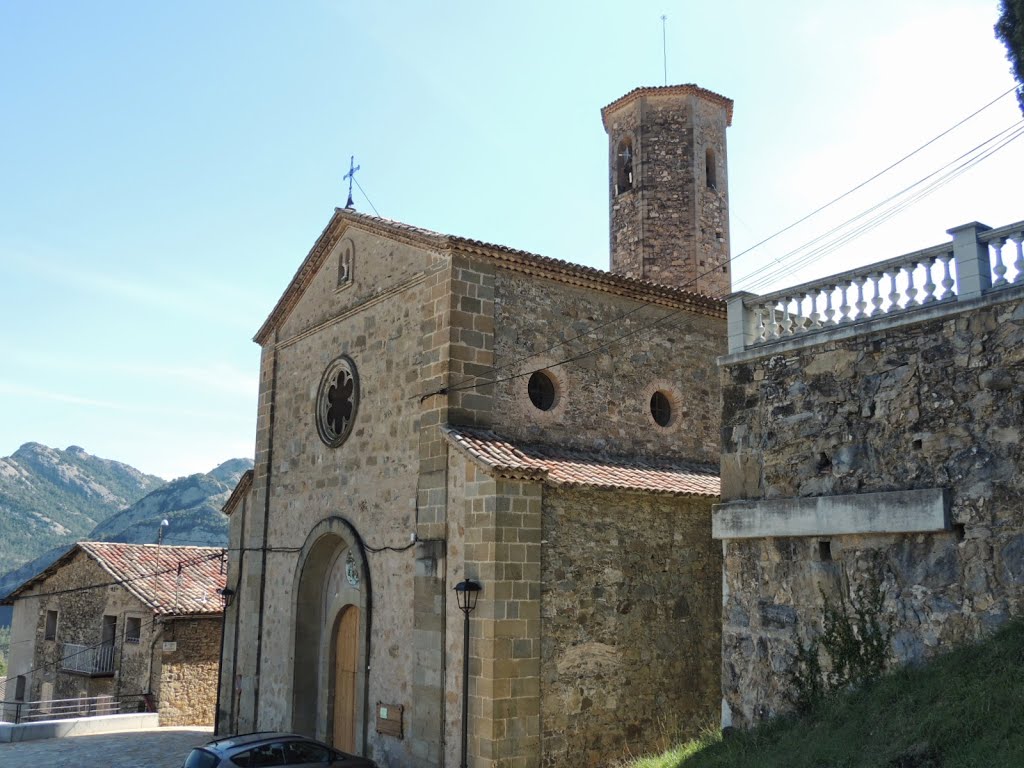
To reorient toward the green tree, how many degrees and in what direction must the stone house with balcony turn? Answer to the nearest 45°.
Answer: approximately 45° to its left

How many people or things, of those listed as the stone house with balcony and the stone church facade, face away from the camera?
0

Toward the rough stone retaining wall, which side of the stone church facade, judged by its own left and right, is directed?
left

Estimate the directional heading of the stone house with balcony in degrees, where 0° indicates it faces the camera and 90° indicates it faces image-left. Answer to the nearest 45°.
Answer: approximately 45°

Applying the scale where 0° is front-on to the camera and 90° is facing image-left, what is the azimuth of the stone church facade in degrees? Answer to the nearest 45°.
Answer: approximately 45°

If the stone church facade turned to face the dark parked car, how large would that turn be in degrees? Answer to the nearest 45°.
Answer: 0° — it already faces it

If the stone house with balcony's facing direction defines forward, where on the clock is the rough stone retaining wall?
The rough stone retaining wall is roughly at 10 o'clock from the stone house with balcony.

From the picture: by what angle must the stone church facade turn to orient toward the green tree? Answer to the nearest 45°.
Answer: approximately 90° to its left

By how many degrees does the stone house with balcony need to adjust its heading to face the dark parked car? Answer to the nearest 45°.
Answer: approximately 45° to its left

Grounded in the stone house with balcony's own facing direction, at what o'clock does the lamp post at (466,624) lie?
The lamp post is roughly at 10 o'clock from the stone house with balcony.

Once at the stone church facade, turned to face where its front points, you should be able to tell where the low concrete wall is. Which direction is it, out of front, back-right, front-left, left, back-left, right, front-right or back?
right
